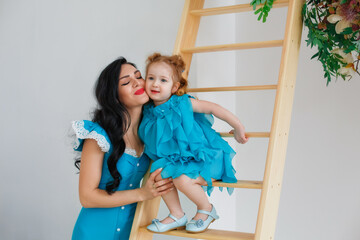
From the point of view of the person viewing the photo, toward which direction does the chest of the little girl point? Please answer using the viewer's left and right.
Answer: facing the viewer and to the left of the viewer

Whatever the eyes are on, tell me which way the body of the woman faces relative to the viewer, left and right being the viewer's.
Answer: facing the viewer and to the right of the viewer

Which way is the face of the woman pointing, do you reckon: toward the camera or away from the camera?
toward the camera

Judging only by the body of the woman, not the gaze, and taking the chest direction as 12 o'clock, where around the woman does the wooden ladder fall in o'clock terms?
The wooden ladder is roughly at 11 o'clock from the woman.

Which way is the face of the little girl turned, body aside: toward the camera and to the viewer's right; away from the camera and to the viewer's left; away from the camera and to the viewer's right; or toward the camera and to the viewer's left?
toward the camera and to the viewer's left
